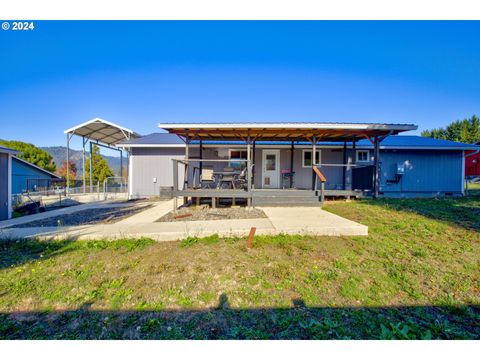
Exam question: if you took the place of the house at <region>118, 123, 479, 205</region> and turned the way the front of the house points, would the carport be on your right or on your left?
on your right

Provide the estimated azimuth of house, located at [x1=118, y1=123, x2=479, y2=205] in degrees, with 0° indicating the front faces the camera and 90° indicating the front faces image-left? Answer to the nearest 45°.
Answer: approximately 0°

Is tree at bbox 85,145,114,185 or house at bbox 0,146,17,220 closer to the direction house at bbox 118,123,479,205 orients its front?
the house

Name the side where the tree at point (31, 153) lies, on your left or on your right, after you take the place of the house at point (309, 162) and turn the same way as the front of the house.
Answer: on your right

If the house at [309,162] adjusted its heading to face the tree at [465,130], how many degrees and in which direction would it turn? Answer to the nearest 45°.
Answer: approximately 135° to its left

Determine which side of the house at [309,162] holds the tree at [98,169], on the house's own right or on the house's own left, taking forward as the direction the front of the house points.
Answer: on the house's own right

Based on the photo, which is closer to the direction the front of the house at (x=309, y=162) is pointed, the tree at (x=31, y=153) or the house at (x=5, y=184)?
the house

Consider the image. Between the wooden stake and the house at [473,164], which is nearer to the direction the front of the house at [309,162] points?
the wooden stake

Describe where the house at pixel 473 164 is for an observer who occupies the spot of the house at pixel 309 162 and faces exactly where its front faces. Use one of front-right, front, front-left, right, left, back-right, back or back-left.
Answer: back-left

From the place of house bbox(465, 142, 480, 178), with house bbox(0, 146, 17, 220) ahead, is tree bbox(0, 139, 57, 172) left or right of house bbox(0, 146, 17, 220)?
right
